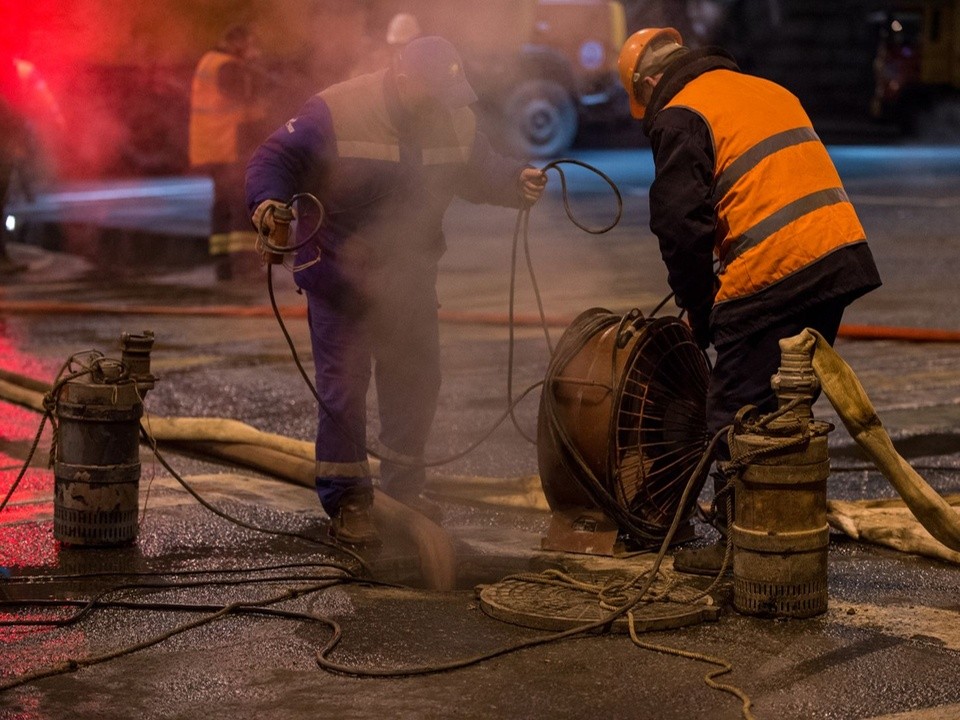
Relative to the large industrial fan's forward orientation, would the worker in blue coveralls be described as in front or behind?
behind

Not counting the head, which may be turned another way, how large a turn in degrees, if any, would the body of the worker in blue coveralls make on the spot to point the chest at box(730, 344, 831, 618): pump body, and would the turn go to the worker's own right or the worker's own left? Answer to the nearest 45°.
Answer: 0° — they already face it

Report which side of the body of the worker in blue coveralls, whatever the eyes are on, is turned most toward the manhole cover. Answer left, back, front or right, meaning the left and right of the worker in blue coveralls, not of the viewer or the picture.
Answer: front

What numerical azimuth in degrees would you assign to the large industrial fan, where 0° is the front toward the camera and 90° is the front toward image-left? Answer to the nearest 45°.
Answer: approximately 315°

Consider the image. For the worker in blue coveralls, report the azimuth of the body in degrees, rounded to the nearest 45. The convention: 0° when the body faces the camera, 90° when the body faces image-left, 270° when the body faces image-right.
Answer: approximately 315°

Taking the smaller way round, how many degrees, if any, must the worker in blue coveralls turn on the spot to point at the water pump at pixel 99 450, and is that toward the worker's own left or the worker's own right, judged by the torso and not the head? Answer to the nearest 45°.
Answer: approximately 135° to the worker's own right

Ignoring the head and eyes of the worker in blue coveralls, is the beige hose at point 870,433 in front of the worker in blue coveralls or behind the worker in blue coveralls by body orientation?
in front

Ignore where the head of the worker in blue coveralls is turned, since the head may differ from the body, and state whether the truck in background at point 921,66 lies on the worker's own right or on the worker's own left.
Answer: on the worker's own left

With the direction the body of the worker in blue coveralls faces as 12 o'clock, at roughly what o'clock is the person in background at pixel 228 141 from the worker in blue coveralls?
The person in background is roughly at 7 o'clock from the worker in blue coveralls.

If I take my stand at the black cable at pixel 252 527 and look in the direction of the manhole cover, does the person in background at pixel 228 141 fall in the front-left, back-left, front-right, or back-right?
back-left

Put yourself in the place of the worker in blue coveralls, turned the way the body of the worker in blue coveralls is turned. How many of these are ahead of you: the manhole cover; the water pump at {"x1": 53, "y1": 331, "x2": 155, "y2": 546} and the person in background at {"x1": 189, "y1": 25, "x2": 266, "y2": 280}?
1

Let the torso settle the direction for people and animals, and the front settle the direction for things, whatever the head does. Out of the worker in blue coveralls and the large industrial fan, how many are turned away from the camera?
0

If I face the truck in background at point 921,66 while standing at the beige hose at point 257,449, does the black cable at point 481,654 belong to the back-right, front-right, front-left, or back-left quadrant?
back-right

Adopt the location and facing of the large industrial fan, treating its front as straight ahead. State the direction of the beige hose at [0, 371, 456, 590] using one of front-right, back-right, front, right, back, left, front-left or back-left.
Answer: back

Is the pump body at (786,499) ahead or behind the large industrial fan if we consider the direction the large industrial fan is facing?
ahead

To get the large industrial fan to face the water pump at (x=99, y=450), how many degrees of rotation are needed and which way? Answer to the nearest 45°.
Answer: approximately 135° to its right

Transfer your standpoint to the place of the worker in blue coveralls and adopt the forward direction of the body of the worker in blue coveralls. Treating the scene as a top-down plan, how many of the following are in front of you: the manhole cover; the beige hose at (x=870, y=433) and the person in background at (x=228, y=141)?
2
